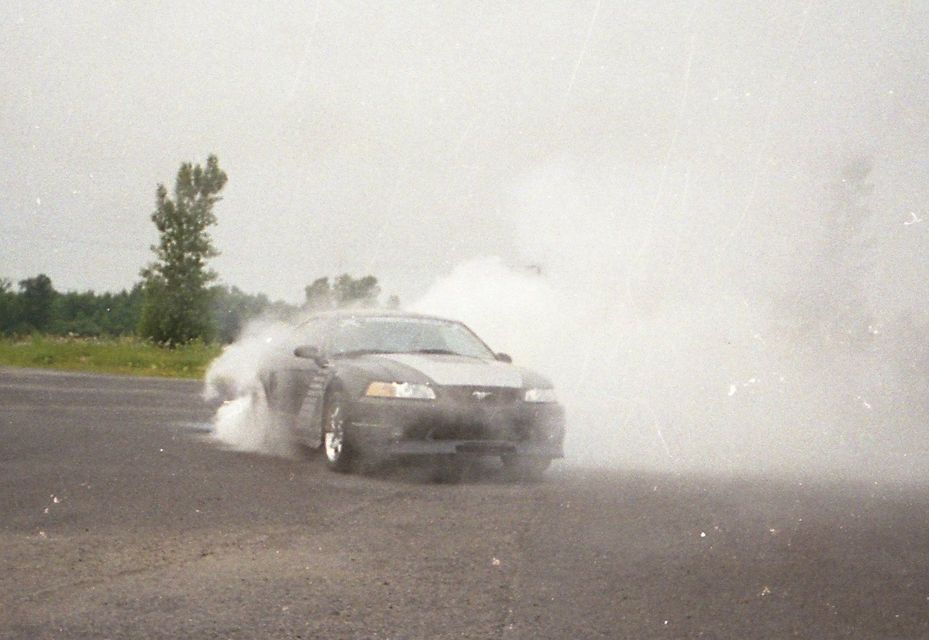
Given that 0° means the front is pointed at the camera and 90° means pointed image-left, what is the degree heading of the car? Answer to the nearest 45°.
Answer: approximately 315°
